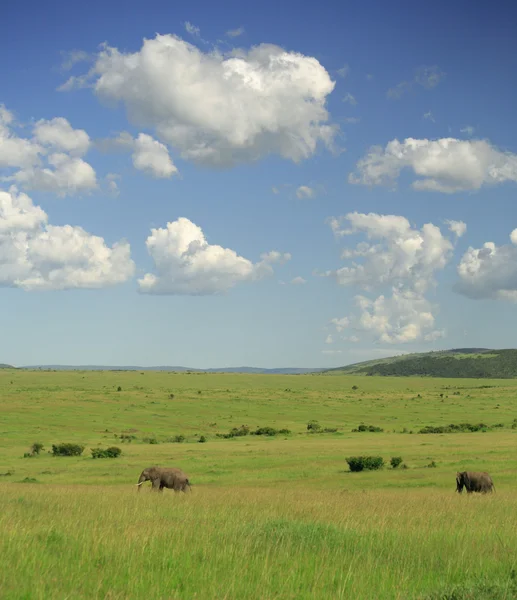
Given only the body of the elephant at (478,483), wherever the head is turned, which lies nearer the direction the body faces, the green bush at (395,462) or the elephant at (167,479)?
the elephant

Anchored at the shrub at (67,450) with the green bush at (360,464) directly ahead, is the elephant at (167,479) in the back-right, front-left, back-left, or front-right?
front-right

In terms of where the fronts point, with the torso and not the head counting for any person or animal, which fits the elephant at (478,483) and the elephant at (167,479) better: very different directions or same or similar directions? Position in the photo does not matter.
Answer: same or similar directions

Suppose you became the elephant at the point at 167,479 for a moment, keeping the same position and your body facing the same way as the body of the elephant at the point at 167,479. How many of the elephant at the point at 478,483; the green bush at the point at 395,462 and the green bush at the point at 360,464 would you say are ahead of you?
0

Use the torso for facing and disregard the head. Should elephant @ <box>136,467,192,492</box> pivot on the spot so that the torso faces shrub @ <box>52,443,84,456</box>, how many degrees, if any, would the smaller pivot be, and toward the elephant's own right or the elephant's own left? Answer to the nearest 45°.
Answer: approximately 90° to the elephant's own right

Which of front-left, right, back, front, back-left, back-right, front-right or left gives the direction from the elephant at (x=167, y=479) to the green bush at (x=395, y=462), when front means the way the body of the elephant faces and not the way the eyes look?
back-right

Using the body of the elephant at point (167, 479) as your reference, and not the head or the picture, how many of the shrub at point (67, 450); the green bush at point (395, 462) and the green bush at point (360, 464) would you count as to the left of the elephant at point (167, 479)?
0

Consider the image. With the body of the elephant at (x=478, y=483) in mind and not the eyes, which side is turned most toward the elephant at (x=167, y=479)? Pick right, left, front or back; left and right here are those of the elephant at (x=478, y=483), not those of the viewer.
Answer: front

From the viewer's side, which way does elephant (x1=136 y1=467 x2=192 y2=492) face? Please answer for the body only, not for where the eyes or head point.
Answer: to the viewer's left

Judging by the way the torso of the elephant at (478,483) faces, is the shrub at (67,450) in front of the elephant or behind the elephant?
in front

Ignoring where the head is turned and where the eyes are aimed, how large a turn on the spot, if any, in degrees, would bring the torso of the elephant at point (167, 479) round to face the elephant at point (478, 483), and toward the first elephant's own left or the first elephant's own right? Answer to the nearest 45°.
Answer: approximately 180°

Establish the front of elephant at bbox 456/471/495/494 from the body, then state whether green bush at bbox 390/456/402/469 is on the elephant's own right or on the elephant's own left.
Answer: on the elephant's own right

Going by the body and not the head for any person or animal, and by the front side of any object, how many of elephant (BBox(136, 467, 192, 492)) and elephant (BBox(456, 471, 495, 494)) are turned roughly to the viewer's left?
2

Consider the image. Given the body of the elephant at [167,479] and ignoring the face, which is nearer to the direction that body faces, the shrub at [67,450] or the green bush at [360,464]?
the shrub

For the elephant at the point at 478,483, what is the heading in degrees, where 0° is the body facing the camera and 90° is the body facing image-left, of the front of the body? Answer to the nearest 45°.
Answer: approximately 90°
